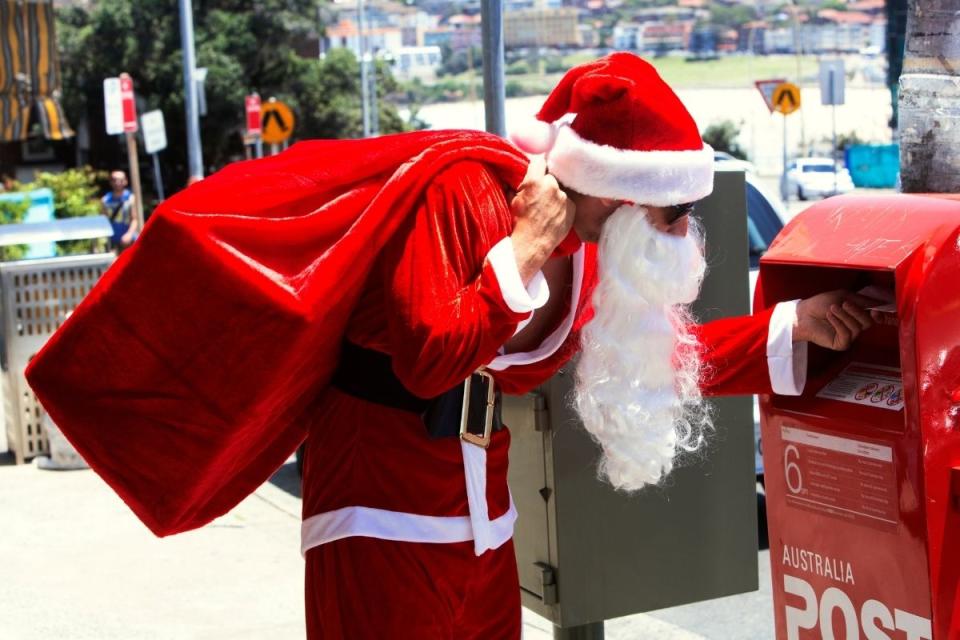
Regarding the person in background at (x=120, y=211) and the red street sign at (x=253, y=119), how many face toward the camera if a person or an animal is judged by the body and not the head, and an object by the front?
2

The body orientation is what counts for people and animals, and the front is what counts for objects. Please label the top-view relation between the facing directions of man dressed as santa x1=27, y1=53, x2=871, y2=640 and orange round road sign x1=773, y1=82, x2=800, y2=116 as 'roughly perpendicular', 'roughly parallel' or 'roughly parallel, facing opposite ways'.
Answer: roughly perpendicular

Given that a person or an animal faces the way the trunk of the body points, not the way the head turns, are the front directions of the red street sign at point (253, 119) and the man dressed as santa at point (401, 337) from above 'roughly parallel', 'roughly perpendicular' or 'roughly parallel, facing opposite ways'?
roughly perpendicular

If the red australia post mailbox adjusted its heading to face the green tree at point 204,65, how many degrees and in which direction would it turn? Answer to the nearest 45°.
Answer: approximately 90° to its right

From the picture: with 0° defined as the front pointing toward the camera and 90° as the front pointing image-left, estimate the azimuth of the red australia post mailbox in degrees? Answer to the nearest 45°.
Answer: approximately 45°

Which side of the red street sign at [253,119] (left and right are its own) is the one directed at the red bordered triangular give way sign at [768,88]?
left

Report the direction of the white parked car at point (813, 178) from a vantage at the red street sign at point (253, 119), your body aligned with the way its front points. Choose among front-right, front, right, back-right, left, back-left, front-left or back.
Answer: back-left

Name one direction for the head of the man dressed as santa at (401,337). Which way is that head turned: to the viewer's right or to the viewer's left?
to the viewer's right

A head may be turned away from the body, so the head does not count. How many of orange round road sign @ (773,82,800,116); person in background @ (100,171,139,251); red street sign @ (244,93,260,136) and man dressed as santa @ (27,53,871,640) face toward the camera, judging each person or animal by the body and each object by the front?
3

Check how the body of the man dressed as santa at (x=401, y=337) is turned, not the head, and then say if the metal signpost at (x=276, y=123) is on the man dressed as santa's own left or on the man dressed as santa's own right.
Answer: on the man dressed as santa's own left

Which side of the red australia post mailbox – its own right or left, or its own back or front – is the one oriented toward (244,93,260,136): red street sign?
right

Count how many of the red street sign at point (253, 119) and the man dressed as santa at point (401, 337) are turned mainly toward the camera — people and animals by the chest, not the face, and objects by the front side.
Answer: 1

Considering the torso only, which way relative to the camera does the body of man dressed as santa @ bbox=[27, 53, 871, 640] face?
to the viewer's right
